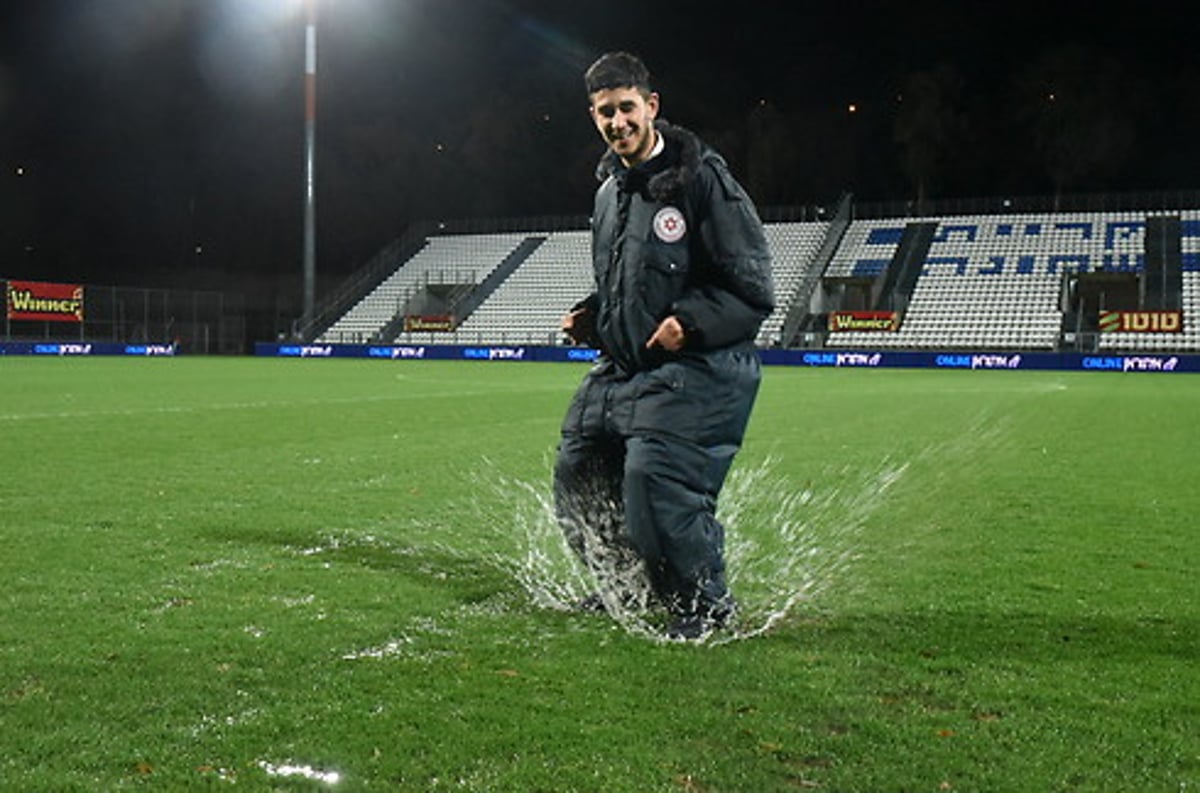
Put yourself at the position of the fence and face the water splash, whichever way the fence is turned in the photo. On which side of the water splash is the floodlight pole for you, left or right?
left

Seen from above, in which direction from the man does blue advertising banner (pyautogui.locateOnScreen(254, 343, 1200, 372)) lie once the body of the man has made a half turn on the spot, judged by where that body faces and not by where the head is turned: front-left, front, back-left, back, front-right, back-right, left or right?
front-left

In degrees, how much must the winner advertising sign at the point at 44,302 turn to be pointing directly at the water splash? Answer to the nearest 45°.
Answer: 0° — it already faces it

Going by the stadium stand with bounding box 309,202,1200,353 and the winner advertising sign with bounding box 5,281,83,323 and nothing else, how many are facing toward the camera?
2

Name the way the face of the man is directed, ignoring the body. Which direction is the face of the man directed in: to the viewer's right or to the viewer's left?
to the viewer's left

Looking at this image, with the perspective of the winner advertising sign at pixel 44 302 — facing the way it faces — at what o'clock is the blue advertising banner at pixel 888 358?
The blue advertising banner is roughly at 10 o'clock from the winner advertising sign.

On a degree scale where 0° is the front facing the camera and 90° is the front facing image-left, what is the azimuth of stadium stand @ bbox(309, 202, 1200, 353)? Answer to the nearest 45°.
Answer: approximately 0°

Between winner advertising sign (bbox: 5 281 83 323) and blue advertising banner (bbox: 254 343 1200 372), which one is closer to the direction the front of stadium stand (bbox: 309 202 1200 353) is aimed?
the blue advertising banner

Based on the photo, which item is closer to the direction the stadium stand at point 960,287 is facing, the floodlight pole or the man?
the man

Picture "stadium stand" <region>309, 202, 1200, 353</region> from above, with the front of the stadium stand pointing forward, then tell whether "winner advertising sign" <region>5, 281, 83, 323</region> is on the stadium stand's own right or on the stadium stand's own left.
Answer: on the stadium stand's own right
